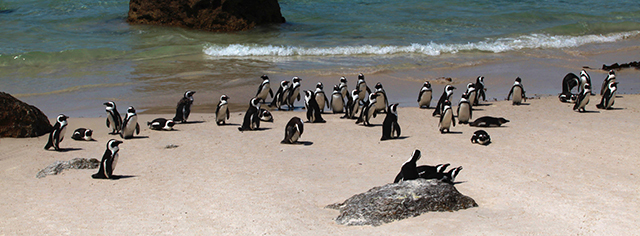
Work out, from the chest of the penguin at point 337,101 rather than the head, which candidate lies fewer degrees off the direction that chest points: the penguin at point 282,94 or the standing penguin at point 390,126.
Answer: the standing penguin

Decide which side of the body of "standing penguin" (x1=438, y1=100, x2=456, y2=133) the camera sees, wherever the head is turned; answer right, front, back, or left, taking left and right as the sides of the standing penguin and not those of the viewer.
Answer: front

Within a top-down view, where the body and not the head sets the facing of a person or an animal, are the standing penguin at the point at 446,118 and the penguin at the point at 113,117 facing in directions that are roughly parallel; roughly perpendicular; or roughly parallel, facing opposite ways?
roughly parallel

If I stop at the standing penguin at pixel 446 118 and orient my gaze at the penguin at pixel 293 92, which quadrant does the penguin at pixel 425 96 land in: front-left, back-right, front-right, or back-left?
front-right

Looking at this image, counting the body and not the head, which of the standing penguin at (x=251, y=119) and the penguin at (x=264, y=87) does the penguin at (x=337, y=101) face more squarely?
the standing penguin

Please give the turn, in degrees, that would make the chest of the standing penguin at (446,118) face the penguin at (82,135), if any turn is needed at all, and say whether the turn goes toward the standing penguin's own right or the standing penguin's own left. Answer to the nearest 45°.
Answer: approximately 90° to the standing penguin's own right

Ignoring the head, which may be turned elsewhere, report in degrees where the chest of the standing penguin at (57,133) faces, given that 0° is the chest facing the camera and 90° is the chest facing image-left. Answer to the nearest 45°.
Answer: approximately 270°

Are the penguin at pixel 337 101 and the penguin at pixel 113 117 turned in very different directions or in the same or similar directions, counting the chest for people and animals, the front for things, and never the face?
same or similar directions

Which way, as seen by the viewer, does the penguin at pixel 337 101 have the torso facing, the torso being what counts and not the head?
toward the camera
